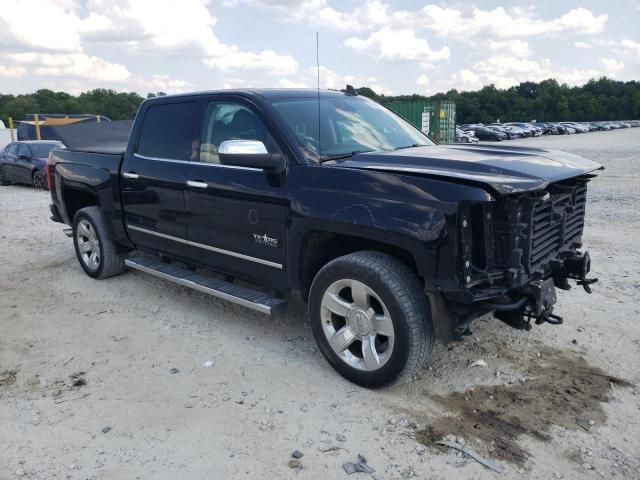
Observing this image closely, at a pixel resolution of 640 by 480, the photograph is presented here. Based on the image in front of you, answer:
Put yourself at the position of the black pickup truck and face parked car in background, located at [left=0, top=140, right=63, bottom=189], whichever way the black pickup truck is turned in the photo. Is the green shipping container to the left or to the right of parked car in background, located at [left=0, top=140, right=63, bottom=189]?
right

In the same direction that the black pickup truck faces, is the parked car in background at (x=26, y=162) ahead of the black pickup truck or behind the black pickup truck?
behind

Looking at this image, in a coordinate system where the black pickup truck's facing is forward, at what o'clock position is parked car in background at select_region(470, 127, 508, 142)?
The parked car in background is roughly at 8 o'clock from the black pickup truck.

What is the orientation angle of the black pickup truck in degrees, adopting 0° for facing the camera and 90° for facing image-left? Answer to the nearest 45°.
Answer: approximately 315°

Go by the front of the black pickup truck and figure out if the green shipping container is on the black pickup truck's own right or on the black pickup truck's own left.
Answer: on the black pickup truck's own left
